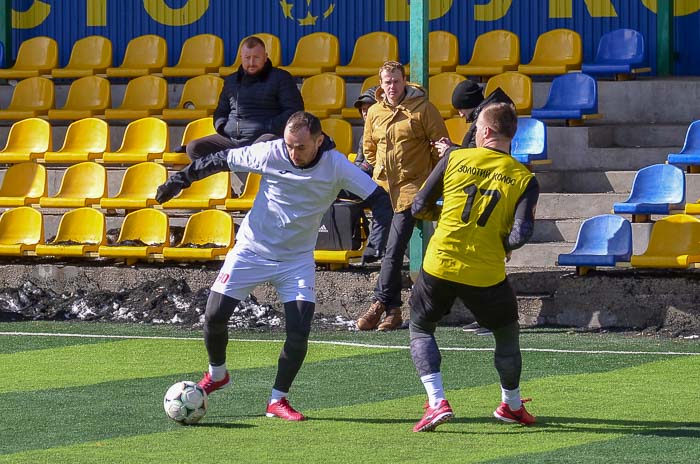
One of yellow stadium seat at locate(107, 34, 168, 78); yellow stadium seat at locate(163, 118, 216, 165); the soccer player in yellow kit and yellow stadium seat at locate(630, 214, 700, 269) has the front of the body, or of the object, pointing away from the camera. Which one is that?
the soccer player in yellow kit

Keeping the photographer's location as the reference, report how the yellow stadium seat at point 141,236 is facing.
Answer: facing the viewer and to the left of the viewer

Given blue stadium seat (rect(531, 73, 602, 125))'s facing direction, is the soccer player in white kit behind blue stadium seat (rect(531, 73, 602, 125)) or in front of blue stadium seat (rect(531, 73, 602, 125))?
in front

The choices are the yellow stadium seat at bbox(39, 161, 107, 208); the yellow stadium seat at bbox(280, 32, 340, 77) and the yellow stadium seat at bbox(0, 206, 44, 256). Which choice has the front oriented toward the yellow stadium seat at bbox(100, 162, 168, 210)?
the yellow stadium seat at bbox(280, 32, 340, 77)

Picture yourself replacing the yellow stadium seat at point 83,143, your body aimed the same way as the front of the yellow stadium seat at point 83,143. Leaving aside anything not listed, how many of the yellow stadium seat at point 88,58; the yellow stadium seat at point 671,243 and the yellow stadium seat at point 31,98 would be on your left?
1

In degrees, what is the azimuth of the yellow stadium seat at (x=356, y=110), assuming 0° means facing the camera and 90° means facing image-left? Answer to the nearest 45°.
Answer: approximately 45°

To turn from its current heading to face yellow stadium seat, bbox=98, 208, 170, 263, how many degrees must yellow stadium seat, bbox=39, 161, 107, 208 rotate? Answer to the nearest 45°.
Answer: approximately 90° to its left

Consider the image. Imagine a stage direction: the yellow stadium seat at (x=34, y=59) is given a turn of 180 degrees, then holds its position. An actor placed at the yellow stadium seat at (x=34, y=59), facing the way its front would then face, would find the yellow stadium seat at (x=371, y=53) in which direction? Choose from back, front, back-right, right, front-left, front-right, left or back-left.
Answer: right

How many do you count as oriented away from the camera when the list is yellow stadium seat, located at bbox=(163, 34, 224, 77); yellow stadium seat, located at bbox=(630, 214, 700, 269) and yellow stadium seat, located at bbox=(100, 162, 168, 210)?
0

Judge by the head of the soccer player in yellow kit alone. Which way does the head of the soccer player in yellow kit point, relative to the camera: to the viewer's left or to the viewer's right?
to the viewer's left

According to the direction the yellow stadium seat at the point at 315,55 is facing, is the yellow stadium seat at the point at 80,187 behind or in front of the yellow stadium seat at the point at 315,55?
in front

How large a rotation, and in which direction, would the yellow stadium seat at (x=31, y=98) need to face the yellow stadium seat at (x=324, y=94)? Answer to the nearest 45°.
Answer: approximately 90° to its left

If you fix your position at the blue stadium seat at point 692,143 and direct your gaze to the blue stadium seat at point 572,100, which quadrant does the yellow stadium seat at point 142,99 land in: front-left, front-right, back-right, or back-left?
front-left

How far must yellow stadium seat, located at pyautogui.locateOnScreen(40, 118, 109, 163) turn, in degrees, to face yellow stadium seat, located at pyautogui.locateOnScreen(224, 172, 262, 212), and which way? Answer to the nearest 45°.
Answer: approximately 90° to its left

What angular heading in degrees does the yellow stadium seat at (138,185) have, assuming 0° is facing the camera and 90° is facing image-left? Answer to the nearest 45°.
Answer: approximately 45°

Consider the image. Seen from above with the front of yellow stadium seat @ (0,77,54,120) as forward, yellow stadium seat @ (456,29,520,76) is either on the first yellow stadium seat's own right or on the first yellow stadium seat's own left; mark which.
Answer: on the first yellow stadium seat's own left

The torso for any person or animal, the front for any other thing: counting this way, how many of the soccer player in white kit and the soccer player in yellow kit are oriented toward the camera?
1

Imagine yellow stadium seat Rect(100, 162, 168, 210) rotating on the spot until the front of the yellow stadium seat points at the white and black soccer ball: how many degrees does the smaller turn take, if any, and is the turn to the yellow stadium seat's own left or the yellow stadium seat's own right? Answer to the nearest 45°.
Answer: approximately 45° to the yellow stadium seat's own left
